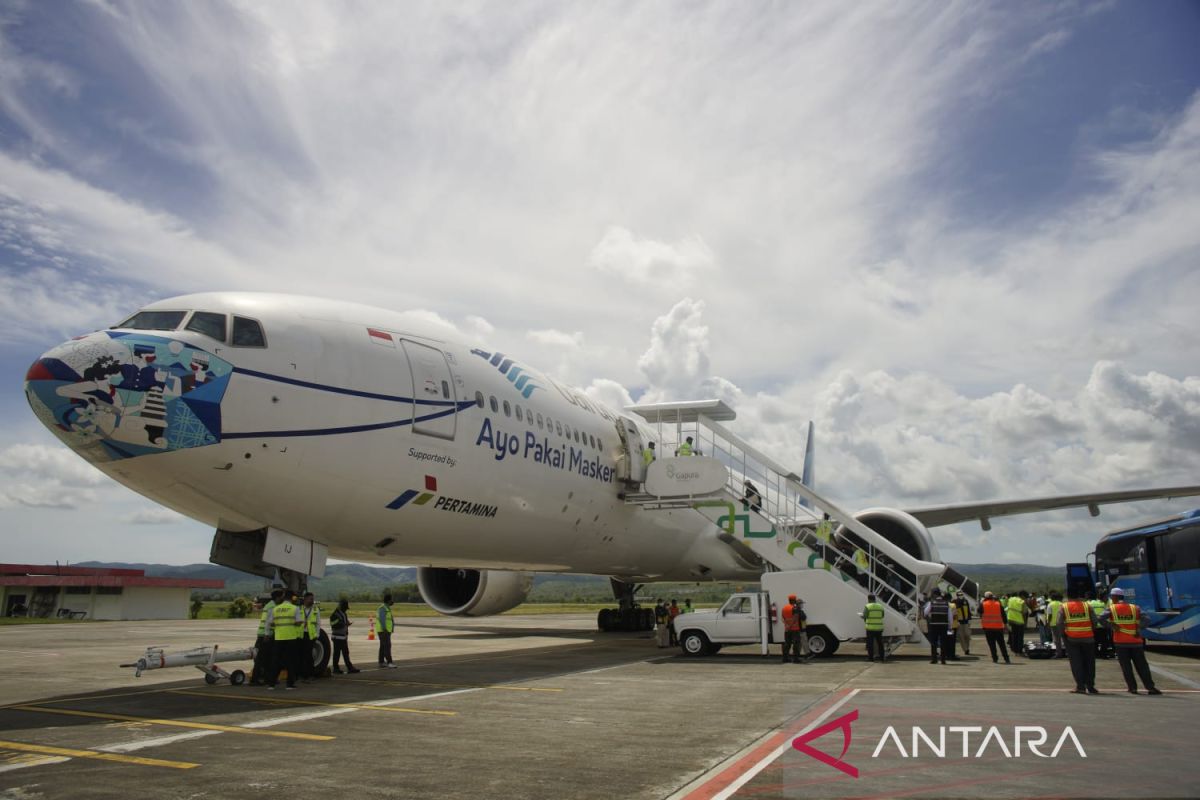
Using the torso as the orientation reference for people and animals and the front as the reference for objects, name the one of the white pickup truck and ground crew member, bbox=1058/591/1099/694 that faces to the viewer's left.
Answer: the white pickup truck

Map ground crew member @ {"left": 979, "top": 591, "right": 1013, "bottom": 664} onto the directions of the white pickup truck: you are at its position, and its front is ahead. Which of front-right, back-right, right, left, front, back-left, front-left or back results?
back

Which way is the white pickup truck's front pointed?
to the viewer's left

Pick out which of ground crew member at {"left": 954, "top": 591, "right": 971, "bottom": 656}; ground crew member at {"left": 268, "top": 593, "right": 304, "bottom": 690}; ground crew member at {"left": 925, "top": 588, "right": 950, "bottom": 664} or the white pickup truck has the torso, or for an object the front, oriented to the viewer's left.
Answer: the white pickup truck

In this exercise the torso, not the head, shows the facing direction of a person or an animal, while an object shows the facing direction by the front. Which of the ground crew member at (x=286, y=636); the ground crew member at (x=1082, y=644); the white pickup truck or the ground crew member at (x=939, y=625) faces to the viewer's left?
the white pickup truck

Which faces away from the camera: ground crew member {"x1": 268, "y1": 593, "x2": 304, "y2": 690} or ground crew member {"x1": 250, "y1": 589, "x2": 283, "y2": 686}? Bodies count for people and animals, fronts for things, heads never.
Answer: ground crew member {"x1": 268, "y1": 593, "x2": 304, "y2": 690}
